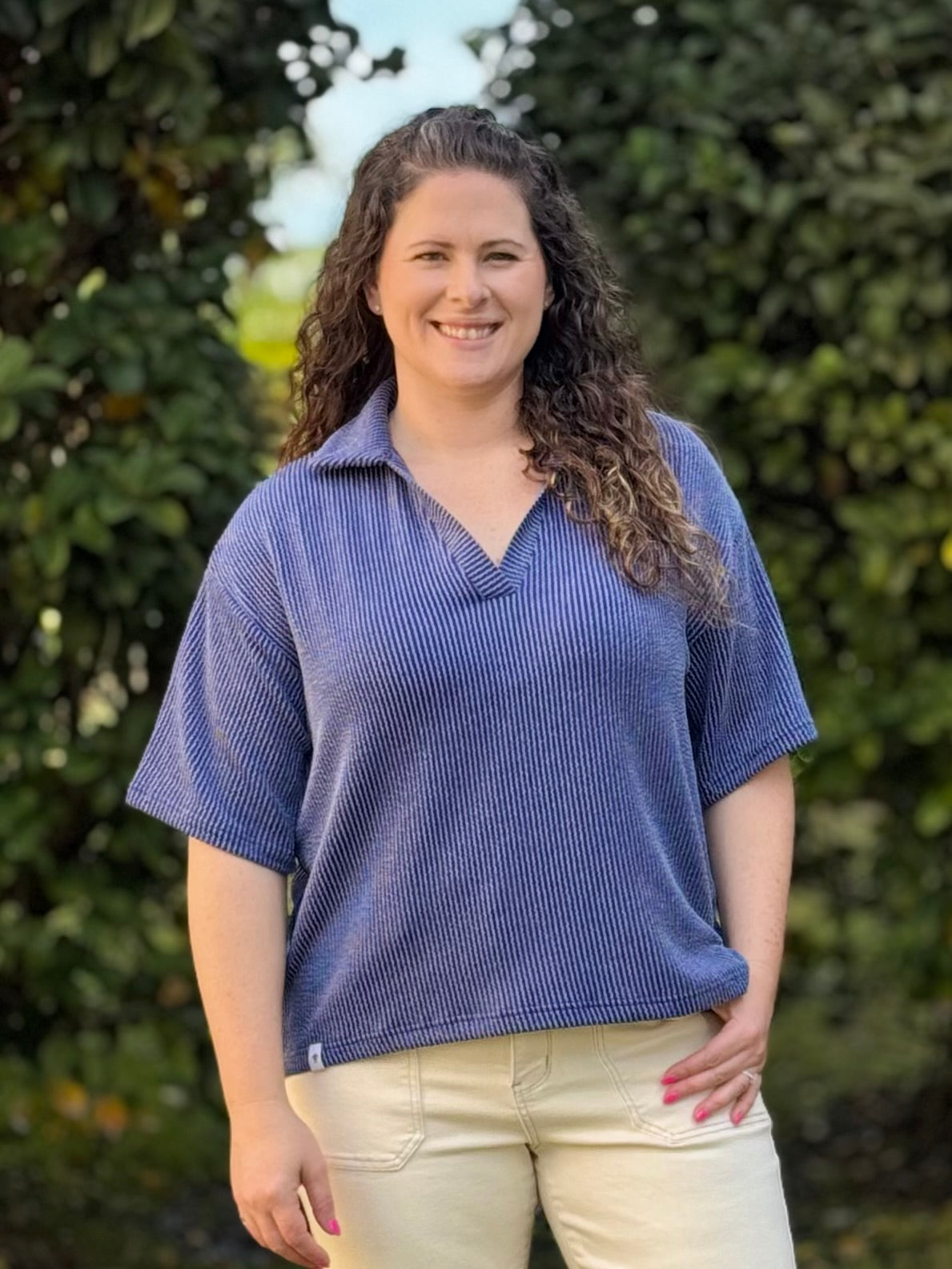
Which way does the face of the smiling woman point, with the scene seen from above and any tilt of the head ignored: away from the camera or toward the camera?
toward the camera

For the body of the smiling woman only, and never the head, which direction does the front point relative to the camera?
toward the camera
